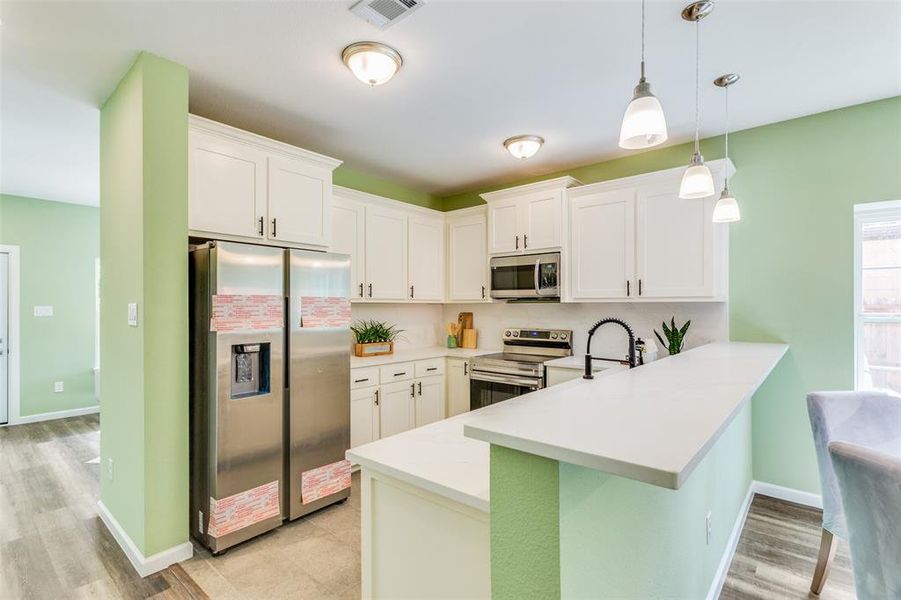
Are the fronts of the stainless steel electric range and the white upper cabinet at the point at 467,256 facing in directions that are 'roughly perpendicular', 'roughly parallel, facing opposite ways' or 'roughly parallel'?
roughly parallel

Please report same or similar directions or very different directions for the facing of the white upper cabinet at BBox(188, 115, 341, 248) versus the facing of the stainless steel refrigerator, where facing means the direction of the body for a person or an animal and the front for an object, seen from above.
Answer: same or similar directions

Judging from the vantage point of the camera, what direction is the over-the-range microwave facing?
facing the viewer and to the left of the viewer

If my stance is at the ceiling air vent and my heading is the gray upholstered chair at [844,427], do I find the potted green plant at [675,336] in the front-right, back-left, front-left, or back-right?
front-left

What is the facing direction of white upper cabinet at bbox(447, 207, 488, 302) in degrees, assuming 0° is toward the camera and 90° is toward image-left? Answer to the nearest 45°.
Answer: approximately 45°

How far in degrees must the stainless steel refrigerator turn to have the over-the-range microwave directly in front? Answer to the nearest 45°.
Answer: approximately 45° to its left

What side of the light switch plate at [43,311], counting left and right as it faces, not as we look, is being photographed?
front

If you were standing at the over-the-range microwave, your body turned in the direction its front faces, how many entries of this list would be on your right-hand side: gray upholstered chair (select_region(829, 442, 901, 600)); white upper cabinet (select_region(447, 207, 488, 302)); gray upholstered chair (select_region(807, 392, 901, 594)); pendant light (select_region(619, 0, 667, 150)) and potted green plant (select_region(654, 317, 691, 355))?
1

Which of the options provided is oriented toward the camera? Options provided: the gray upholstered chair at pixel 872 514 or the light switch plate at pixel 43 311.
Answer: the light switch plate

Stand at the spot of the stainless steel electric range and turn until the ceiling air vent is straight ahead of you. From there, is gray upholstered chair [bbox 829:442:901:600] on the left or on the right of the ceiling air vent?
left

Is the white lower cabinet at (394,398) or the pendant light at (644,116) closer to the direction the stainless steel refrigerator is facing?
the pendant light

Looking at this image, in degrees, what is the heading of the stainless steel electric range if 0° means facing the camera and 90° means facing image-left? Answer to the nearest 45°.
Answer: approximately 45°
